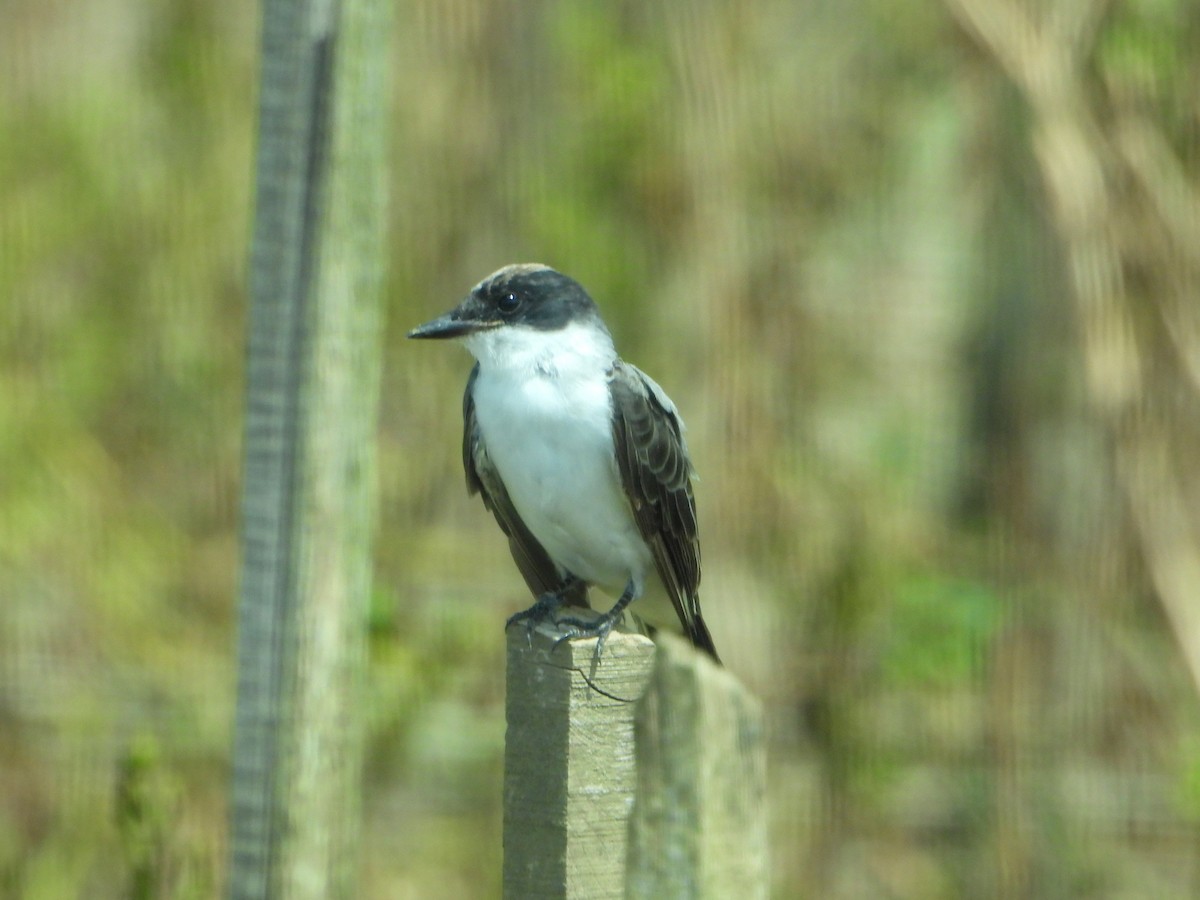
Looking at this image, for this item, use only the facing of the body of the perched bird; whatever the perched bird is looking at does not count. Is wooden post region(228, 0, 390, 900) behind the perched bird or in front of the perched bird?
in front

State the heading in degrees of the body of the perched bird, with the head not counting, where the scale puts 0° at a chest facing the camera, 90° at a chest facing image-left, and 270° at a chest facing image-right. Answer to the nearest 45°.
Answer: approximately 45°
